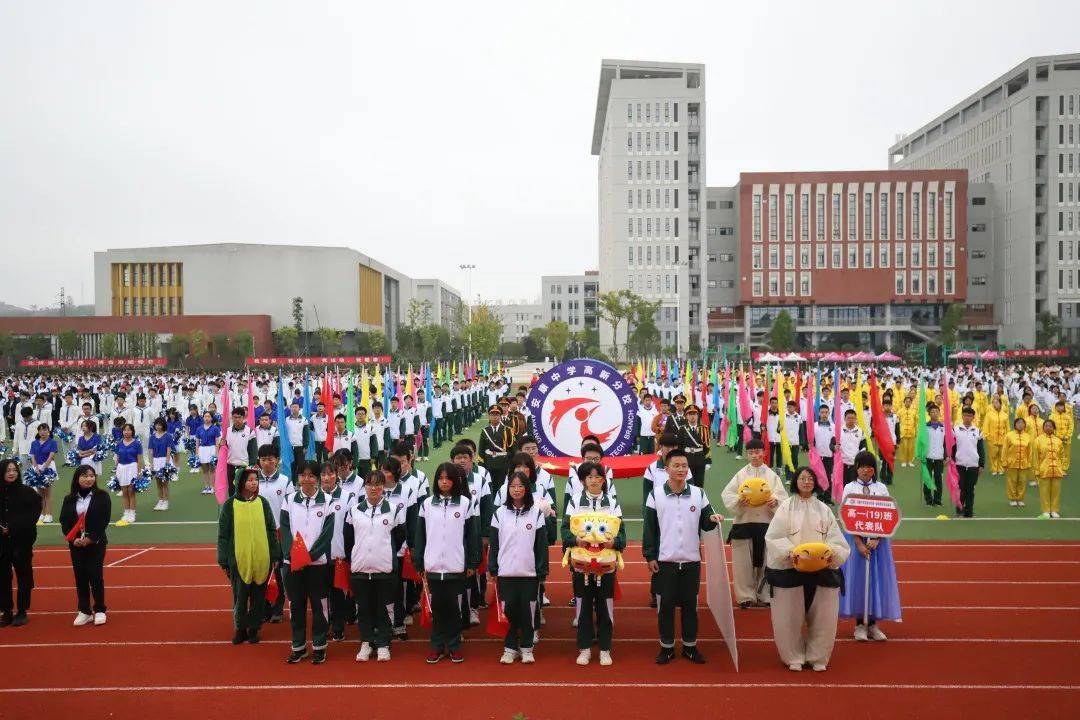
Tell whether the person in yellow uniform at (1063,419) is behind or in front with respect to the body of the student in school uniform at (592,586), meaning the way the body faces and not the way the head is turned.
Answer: behind

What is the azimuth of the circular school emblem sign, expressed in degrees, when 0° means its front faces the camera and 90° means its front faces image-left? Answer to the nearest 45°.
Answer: approximately 0°

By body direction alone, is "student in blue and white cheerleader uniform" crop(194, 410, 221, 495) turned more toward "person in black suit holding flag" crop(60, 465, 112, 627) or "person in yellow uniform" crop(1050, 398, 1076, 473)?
the person in black suit holding flag

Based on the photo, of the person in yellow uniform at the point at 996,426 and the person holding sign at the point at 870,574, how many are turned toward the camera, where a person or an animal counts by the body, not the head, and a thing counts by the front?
2

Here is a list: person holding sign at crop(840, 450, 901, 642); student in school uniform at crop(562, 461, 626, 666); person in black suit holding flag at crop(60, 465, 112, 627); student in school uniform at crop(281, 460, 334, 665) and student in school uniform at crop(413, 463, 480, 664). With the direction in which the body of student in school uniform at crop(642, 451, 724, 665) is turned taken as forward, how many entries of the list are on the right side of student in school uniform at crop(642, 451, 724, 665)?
4

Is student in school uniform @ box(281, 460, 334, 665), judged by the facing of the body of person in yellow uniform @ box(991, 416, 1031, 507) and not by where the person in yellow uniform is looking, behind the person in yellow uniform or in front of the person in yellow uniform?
in front

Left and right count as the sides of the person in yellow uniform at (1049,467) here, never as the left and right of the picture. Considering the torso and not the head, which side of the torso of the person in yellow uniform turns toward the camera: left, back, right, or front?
front

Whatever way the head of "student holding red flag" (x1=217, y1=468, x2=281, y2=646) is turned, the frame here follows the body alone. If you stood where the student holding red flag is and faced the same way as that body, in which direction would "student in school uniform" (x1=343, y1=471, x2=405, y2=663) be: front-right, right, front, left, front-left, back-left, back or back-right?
front-left

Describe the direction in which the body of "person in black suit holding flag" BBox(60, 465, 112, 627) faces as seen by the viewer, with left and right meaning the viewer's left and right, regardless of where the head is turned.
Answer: facing the viewer

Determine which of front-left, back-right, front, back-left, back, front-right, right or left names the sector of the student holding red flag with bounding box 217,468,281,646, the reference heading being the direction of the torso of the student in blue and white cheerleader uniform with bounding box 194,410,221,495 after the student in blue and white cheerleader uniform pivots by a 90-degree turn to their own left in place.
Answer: right

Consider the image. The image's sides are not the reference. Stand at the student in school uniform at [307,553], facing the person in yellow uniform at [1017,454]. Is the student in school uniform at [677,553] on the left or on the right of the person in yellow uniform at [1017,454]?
right

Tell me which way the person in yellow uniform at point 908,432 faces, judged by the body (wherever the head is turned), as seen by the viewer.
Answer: toward the camera
